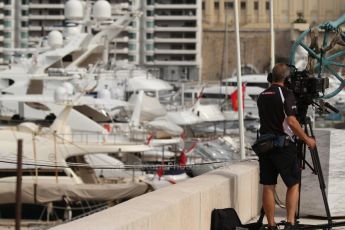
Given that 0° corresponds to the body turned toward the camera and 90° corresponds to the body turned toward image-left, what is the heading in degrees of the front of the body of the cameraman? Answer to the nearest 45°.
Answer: approximately 225°

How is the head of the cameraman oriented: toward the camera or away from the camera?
away from the camera
